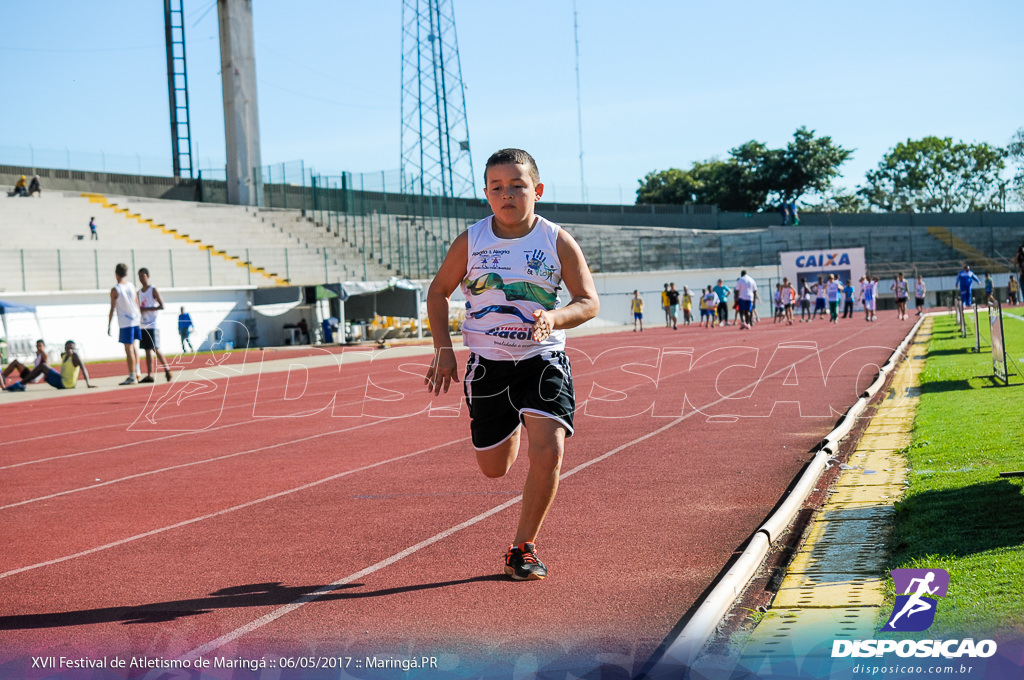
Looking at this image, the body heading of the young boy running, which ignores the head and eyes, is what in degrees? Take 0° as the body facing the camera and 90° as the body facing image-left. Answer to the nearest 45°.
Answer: approximately 0°

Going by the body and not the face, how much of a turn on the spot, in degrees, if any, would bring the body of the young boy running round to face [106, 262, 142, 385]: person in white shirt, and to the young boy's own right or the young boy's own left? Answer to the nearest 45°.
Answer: approximately 135° to the young boy's own right

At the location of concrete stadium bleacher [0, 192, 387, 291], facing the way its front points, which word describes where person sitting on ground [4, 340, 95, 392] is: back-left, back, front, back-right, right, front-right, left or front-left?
front-right

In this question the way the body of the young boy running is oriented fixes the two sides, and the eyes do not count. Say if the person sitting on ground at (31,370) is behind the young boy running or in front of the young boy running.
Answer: behind

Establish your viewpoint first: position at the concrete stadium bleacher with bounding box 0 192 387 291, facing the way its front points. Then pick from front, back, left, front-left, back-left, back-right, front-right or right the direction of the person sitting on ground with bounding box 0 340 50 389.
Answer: front-right

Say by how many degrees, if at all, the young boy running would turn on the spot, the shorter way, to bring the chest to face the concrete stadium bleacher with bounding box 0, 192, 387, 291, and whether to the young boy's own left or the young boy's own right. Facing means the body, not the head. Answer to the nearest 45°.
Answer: approximately 180°

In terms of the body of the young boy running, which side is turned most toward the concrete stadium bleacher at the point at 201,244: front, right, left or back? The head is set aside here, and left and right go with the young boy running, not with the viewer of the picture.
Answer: back
